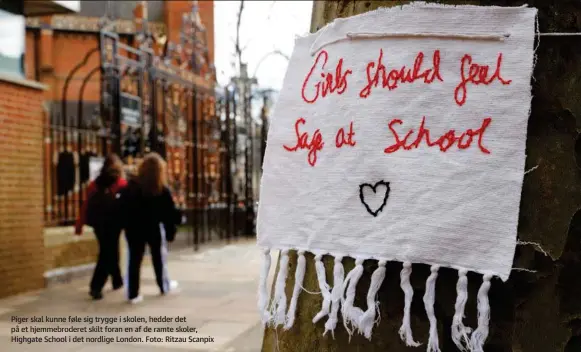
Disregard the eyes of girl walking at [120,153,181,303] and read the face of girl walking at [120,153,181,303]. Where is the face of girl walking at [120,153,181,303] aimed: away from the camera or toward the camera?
away from the camera

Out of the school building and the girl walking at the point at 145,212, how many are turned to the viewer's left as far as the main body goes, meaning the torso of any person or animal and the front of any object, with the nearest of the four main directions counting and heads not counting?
0

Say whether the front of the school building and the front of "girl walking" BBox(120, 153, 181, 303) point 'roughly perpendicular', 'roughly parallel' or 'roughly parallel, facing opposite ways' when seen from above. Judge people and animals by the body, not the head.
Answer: roughly perpendicular

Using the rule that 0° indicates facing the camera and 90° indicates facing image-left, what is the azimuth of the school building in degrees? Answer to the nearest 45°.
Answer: approximately 315°

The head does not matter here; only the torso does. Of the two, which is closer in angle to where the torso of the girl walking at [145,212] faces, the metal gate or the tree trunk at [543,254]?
the metal gate

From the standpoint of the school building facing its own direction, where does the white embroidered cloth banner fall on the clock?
The white embroidered cloth banner is roughly at 1 o'clock from the school building.

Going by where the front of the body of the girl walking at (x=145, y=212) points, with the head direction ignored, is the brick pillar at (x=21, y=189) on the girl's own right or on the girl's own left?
on the girl's own left

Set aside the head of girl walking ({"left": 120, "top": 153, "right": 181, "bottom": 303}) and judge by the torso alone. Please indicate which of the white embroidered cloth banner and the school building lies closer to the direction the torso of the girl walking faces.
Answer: the school building

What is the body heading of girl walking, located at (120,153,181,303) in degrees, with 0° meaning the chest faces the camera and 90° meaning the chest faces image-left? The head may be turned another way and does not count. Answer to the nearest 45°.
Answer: approximately 225°

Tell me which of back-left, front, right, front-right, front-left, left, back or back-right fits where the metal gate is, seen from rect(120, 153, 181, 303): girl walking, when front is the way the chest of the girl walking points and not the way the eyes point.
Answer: front-left

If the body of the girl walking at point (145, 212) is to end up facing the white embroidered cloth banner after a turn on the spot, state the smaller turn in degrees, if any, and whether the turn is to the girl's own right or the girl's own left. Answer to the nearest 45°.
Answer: approximately 135° to the girl's own right

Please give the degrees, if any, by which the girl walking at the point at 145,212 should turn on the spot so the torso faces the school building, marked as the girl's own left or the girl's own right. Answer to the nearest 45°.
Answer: approximately 90° to the girl's own left

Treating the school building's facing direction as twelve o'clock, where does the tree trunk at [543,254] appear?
The tree trunk is roughly at 1 o'clock from the school building.

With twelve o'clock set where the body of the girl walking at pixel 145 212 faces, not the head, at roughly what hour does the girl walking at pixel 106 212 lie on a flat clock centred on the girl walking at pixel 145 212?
the girl walking at pixel 106 212 is roughly at 9 o'clock from the girl walking at pixel 145 212.
